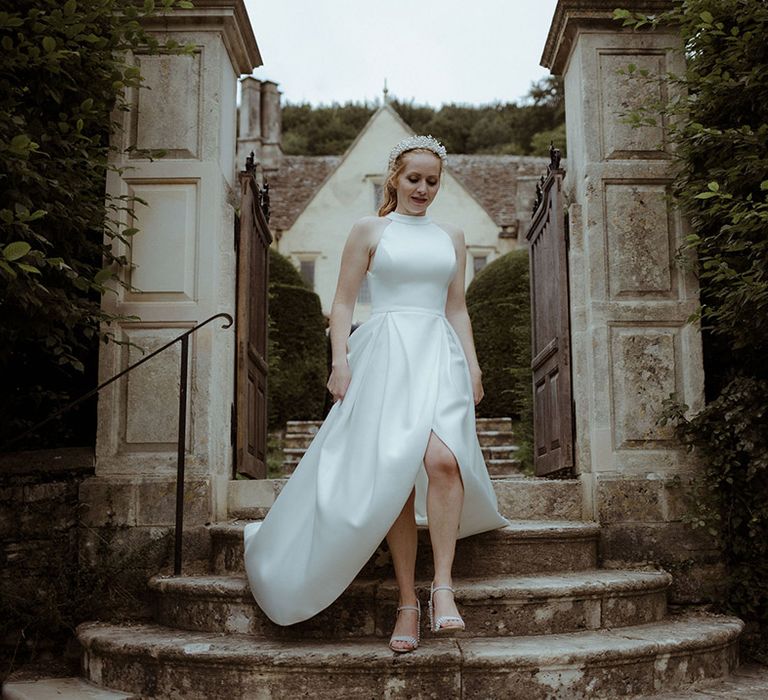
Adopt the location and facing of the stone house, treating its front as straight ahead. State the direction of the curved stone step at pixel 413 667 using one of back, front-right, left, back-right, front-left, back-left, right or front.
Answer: front

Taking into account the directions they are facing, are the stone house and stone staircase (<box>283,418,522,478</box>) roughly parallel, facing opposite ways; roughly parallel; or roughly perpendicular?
roughly parallel

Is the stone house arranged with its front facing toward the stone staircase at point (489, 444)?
yes

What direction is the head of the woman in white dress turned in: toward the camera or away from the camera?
toward the camera

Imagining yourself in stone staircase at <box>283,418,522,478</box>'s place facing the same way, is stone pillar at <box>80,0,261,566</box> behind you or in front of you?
in front

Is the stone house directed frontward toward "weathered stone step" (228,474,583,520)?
yes

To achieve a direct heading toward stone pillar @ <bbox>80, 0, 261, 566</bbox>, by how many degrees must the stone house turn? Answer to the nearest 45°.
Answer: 0° — it already faces it

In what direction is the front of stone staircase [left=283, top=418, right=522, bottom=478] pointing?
toward the camera

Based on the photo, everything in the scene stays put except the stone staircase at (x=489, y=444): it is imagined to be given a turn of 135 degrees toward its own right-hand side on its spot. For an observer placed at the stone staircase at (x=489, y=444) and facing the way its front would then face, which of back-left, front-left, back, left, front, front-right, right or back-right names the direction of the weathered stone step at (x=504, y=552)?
back-left

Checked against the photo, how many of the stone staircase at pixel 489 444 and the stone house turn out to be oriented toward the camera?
2

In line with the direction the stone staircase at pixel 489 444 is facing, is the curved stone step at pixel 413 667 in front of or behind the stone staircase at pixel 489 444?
in front

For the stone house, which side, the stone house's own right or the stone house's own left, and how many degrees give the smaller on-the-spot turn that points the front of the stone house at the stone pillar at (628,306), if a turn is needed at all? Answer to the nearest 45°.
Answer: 0° — it already faces it

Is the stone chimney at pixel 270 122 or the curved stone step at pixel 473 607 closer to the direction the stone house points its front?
the curved stone step

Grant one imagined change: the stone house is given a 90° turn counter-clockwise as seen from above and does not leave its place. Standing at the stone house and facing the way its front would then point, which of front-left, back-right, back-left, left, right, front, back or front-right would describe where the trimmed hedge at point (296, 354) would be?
right

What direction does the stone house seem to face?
toward the camera

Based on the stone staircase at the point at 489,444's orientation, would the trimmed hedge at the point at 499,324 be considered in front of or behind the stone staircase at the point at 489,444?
behind

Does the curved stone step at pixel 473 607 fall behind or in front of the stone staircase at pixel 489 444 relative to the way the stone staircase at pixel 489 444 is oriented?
in front
